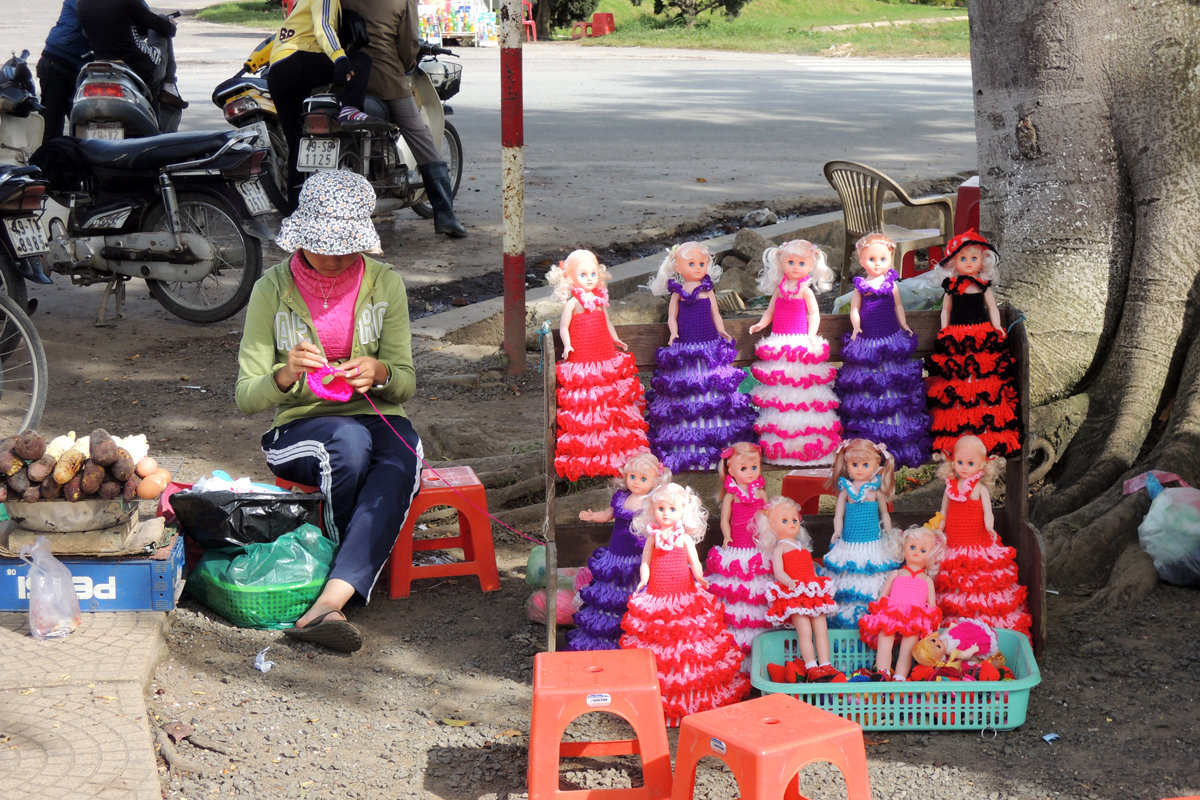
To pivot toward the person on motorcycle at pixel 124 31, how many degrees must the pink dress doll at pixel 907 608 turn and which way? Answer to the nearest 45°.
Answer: approximately 135° to its right

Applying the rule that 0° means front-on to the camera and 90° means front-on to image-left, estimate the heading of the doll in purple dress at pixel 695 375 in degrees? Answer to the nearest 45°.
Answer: approximately 0°

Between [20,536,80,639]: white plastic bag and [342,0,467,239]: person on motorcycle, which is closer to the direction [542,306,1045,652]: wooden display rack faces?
the white plastic bag

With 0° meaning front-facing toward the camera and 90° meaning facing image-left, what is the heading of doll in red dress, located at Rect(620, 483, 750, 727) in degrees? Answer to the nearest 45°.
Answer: approximately 0°
